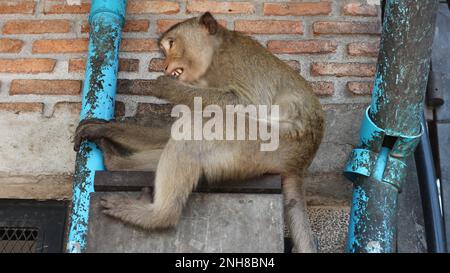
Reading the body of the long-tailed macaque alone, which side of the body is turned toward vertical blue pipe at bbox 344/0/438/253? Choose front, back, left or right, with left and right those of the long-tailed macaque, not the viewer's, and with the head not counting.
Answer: back

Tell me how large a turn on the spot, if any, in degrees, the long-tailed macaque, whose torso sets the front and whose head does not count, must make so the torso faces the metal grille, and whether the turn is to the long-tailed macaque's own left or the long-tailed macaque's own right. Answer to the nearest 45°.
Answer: approximately 45° to the long-tailed macaque's own right

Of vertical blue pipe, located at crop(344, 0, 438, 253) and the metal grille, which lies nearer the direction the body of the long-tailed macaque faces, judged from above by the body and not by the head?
the metal grille

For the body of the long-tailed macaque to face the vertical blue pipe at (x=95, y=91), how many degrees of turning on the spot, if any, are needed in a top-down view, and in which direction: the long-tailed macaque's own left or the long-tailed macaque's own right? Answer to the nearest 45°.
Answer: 0° — it already faces it

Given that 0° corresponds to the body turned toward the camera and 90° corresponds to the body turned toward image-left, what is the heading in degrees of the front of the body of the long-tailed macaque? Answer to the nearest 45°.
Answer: approximately 90°
